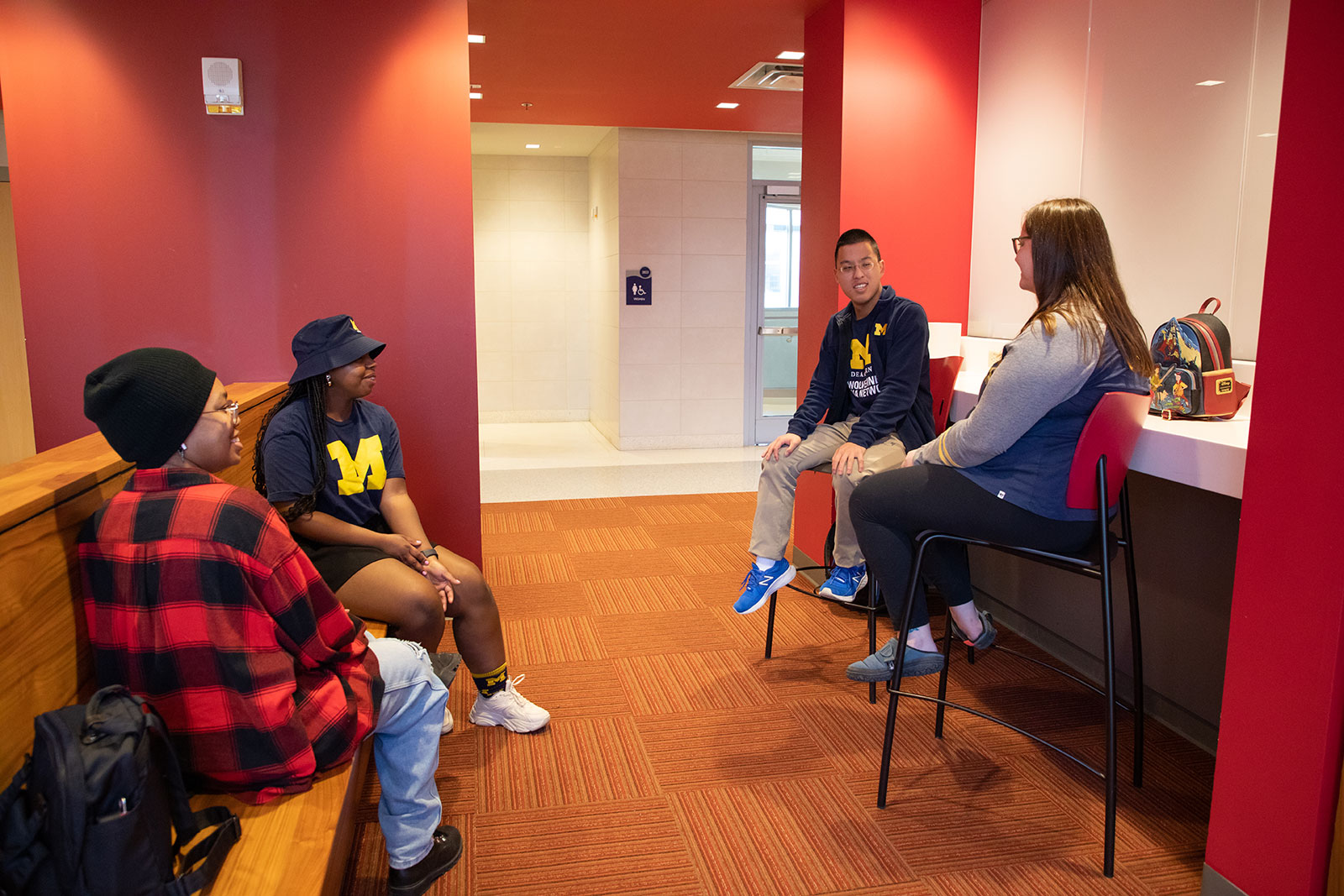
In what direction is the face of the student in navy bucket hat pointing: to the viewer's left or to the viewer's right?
to the viewer's right

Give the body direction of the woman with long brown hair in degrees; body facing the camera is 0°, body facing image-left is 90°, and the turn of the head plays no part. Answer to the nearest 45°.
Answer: approximately 90°

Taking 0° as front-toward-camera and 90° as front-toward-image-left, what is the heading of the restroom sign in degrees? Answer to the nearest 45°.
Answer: approximately 0°

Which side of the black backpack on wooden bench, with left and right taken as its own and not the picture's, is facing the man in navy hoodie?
back

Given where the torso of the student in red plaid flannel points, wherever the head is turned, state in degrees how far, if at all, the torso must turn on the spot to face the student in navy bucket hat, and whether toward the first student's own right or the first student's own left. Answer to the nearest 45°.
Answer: approximately 45° to the first student's own left

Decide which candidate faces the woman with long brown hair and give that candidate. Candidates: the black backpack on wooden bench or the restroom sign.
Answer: the restroom sign

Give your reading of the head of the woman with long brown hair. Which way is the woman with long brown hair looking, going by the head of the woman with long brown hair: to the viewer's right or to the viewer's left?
to the viewer's left

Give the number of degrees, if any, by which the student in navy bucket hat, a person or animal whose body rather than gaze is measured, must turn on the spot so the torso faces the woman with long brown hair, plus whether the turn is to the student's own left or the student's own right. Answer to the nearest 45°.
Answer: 0° — they already face them
